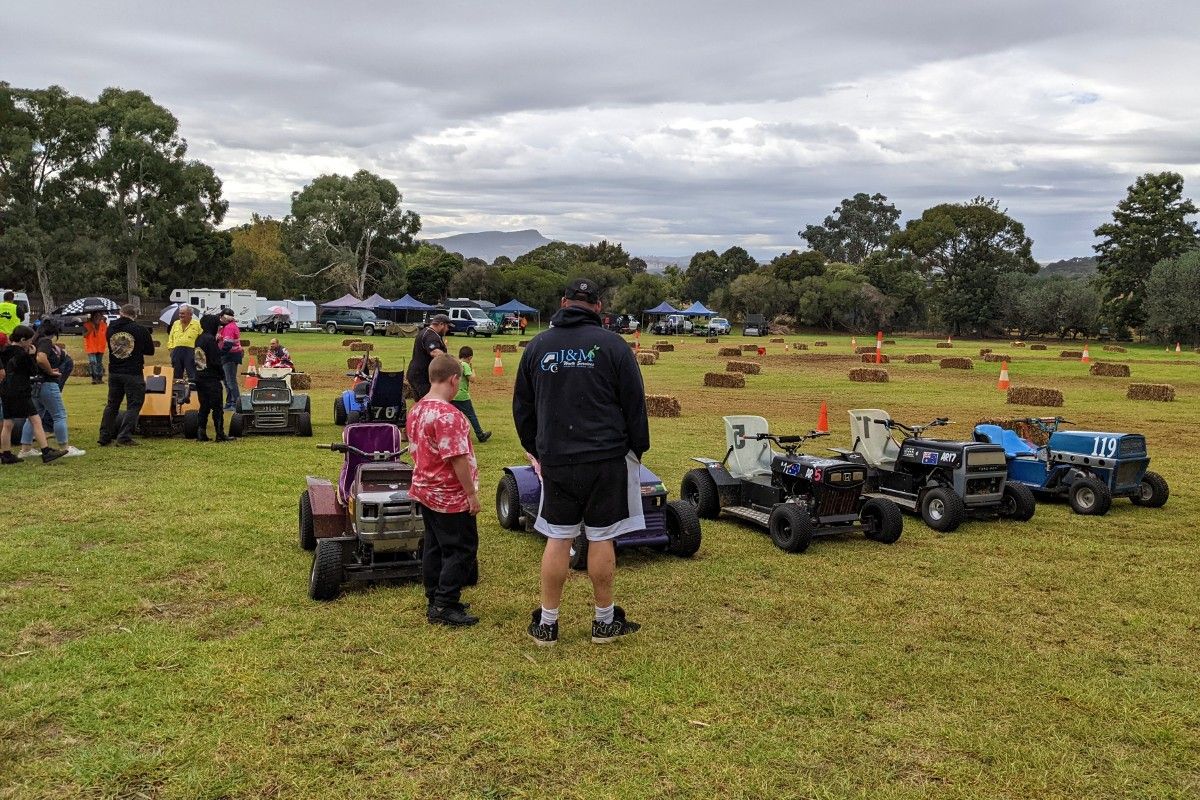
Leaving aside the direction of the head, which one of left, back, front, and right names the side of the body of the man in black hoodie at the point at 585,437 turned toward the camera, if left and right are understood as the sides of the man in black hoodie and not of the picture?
back

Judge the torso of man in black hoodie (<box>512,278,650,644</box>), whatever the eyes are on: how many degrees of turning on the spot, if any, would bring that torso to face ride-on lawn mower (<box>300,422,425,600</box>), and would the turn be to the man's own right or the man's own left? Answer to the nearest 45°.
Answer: approximately 45° to the man's own left

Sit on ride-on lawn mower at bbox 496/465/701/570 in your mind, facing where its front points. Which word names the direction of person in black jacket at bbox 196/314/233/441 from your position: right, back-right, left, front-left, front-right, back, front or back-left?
back

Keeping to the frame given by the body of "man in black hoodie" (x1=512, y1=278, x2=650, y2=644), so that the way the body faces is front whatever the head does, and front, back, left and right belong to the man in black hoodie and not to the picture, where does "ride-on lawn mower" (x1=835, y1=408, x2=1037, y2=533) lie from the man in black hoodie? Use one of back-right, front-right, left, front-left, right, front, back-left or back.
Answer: front-right

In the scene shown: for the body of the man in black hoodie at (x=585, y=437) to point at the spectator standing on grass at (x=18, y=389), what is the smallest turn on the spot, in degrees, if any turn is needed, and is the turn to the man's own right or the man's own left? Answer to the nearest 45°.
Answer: approximately 45° to the man's own left

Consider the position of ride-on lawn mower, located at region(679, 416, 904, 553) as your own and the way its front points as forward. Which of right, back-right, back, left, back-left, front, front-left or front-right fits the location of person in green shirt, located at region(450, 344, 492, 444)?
back

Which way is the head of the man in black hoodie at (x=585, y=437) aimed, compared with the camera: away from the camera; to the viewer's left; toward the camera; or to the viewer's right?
away from the camera

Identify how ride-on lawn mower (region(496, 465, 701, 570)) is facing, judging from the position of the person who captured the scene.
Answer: facing the viewer and to the right of the viewer

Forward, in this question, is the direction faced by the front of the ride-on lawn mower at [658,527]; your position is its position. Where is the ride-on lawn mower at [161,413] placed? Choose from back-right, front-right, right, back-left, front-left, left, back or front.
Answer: back
